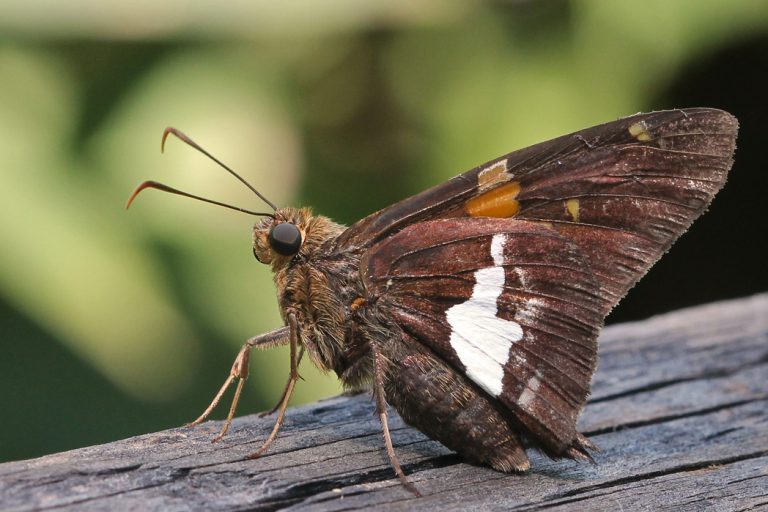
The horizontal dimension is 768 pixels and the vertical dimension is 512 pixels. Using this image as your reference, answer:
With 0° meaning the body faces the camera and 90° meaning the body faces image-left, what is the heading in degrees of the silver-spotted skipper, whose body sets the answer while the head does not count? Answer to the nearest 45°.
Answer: approximately 90°
